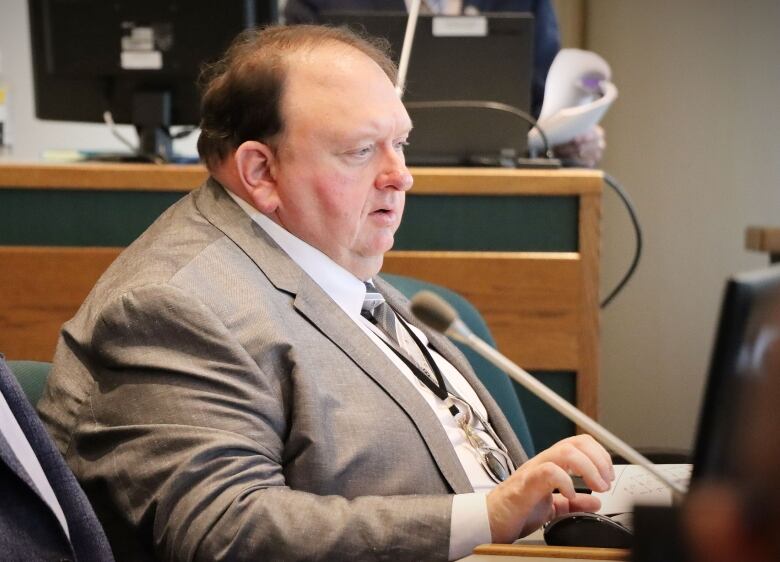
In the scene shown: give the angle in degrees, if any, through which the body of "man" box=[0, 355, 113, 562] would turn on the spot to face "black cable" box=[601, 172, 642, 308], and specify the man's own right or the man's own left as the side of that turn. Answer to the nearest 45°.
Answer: approximately 90° to the man's own left

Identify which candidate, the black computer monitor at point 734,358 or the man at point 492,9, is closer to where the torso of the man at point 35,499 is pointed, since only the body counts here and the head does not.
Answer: the black computer monitor

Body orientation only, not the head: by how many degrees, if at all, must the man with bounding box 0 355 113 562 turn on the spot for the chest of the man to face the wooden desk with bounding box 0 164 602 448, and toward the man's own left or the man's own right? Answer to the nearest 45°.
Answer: approximately 90° to the man's own left

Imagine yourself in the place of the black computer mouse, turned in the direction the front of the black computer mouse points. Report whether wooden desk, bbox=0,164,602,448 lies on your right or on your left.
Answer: on your left

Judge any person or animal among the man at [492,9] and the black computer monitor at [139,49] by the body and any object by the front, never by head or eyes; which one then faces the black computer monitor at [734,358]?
the man

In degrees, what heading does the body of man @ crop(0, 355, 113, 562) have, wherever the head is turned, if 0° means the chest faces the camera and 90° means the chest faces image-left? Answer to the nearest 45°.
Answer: approximately 315°

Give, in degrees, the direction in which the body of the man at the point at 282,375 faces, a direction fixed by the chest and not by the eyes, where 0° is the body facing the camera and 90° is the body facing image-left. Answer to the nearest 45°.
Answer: approximately 315°

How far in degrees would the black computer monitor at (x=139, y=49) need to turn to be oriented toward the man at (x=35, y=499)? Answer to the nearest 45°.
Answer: approximately 180°

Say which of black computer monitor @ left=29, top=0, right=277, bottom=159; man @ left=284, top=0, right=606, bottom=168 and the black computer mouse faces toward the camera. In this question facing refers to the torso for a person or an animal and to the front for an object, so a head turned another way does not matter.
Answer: the man

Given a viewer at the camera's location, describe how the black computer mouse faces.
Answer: facing to the right of the viewer

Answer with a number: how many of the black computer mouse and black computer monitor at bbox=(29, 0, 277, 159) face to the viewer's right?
1
